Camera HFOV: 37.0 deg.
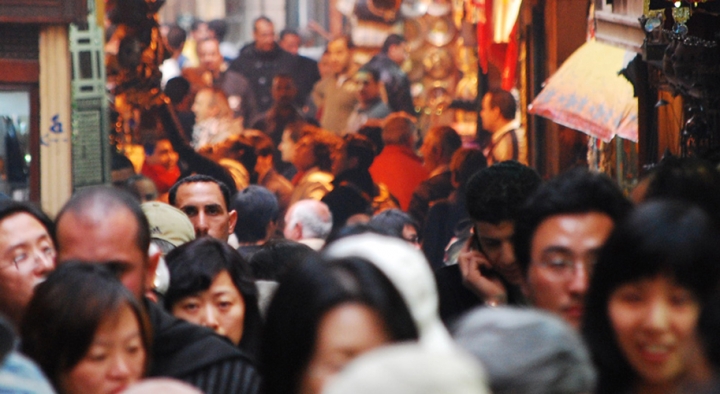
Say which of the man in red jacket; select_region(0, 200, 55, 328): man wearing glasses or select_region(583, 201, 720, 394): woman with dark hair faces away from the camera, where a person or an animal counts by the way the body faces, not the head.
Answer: the man in red jacket

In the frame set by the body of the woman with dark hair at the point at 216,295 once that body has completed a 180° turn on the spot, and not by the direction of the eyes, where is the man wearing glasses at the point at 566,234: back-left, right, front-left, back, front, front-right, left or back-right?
back-right

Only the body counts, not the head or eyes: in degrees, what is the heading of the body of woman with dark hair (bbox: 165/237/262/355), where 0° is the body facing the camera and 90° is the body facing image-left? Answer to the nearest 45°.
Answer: approximately 0°

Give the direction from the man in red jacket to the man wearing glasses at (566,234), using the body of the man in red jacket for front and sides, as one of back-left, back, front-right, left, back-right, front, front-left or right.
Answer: back

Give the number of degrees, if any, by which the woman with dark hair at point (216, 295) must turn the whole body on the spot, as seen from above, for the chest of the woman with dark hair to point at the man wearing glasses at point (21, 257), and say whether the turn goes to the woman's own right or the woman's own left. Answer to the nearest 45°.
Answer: approximately 90° to the woman's own right

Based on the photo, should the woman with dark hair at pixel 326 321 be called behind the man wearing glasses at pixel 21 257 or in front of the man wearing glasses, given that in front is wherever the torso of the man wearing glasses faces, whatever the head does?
in front

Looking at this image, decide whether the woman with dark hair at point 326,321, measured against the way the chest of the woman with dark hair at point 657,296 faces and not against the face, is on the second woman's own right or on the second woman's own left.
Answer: on the second woman's own right

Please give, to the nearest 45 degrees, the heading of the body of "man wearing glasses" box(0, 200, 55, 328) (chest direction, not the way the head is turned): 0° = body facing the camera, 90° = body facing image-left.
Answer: approximately 315°

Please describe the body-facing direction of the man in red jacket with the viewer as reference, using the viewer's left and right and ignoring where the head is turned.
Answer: facing away from the viewer

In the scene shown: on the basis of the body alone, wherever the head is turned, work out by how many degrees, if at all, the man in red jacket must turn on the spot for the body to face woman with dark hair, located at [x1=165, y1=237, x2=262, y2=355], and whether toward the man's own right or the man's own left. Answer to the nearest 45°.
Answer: approximately 180°

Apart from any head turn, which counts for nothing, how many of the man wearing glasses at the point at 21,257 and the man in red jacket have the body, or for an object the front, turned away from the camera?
1
